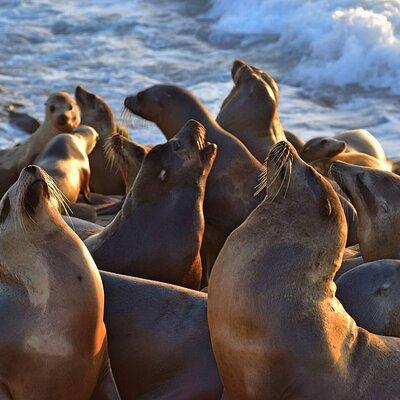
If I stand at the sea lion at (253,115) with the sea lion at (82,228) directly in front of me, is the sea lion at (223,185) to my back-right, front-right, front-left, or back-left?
front-left

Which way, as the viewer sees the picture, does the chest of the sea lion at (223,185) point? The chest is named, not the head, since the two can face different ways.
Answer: to the viewer's left

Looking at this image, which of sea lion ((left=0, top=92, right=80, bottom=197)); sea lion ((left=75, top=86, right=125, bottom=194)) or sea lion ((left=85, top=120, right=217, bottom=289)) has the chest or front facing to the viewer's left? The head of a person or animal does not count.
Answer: sea lion ((left=75, top=86, right=125, bottom=194))

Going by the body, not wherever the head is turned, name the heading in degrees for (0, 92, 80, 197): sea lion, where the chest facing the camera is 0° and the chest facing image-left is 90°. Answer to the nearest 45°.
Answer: approximately 315°

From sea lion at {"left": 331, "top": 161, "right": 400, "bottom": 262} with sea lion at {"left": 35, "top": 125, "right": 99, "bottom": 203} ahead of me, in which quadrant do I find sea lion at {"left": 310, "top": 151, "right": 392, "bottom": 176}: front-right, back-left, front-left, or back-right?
front-right

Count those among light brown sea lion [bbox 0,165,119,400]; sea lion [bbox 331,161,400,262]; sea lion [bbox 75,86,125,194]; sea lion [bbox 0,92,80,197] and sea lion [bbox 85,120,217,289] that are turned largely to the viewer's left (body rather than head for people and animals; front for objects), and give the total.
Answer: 2

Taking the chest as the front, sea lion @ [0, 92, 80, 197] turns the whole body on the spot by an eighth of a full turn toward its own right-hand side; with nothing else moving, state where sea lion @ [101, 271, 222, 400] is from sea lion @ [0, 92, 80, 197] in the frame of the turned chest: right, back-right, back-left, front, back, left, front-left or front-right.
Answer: front

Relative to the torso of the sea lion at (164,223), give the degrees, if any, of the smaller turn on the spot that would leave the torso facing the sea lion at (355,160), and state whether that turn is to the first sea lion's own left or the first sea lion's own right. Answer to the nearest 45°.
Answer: approximately 45° to the first sea lion's own left

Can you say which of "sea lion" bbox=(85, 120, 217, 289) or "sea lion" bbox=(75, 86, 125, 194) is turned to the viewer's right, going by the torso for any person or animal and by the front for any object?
"sea lion" bbox=(85, 120, 217, 289)

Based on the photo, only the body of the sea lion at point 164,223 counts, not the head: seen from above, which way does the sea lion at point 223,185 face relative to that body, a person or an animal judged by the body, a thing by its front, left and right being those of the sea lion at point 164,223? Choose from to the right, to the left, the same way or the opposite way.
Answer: the opposite way

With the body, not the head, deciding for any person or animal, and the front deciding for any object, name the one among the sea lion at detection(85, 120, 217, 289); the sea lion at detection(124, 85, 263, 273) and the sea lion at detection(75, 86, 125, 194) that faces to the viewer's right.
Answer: the sea lion at detection(85, 120, 217, 289)

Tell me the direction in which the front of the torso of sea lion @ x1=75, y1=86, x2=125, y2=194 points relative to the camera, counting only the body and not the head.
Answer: to the viewer's left

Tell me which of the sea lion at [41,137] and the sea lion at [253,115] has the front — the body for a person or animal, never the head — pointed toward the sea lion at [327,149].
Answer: the sea lion at [41,137]

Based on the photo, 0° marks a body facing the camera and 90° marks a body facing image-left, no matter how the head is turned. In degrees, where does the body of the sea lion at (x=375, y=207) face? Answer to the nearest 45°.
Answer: approximately 90°

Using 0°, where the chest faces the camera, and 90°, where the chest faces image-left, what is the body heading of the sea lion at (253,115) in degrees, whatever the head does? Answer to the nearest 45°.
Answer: approximately 45°

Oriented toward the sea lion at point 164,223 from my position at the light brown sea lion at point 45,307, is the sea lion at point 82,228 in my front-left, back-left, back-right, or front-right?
front-left
